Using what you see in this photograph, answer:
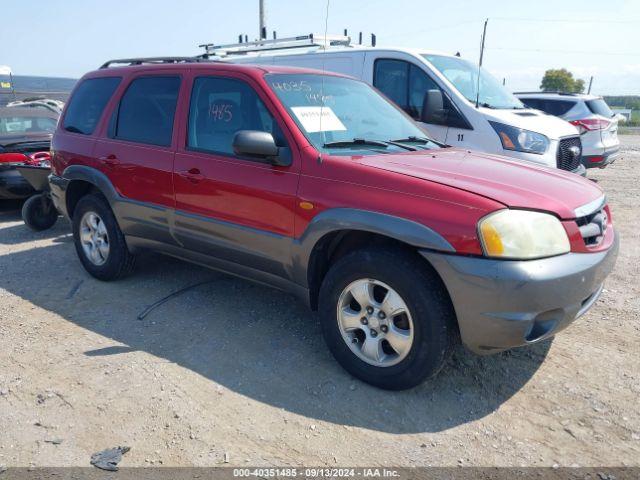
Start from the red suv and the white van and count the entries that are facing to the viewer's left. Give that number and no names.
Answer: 0

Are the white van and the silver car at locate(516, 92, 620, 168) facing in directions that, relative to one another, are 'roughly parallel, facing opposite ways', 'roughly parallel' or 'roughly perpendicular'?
roughly parallel, facing opposite ways

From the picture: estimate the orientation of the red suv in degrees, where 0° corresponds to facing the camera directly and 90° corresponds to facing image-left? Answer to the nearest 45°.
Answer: approximately 315°

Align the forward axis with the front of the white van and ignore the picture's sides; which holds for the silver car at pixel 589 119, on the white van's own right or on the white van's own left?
on the white van's own left

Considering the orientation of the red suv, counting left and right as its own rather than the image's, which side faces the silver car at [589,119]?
left

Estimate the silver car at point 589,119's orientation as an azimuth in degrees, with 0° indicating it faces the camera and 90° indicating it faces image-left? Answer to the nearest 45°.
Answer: approximately 135°

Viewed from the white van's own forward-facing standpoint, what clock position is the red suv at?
The red suv is roughly at 2 o'clock from the white van.

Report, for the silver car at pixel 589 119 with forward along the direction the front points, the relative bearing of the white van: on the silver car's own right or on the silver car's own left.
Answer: on the silver car's own left

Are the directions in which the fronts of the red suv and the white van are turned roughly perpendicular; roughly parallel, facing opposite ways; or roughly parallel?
roughly parallel

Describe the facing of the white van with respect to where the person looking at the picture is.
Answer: facing the viewer and to the right of the viewer
